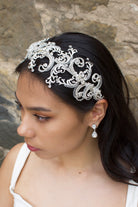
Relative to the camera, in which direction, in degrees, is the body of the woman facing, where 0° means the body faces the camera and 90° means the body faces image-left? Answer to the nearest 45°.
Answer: approximately 45°
